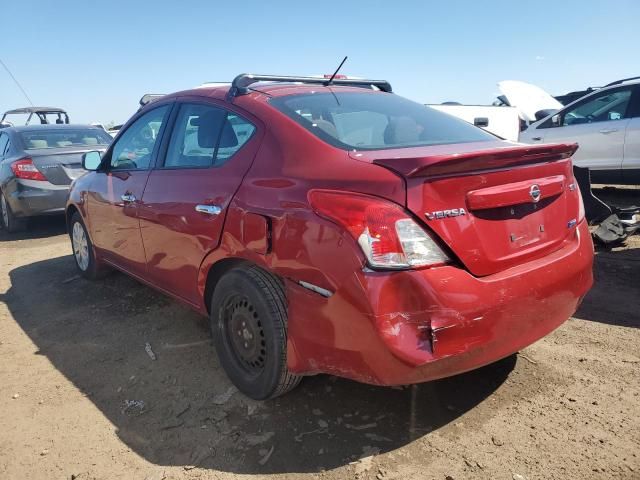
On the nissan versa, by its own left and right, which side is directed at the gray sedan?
front

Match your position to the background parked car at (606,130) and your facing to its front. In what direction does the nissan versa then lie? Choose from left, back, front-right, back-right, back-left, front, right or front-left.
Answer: left

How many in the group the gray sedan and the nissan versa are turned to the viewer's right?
0

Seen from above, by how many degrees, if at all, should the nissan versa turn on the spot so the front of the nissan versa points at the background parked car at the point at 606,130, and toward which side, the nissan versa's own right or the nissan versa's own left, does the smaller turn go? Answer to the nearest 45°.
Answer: approximately 90° to the nissan versa's own right

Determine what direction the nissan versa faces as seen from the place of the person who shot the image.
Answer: facing away from the viewer and to the left of the viewer

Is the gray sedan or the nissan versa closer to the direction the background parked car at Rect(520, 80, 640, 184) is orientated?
the gray sedan

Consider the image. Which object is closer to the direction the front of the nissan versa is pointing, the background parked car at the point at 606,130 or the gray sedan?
the gray sedan

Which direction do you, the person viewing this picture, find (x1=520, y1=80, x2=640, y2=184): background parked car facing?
facing to the left of the viewer

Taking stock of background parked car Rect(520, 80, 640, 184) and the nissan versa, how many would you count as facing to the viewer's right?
0
